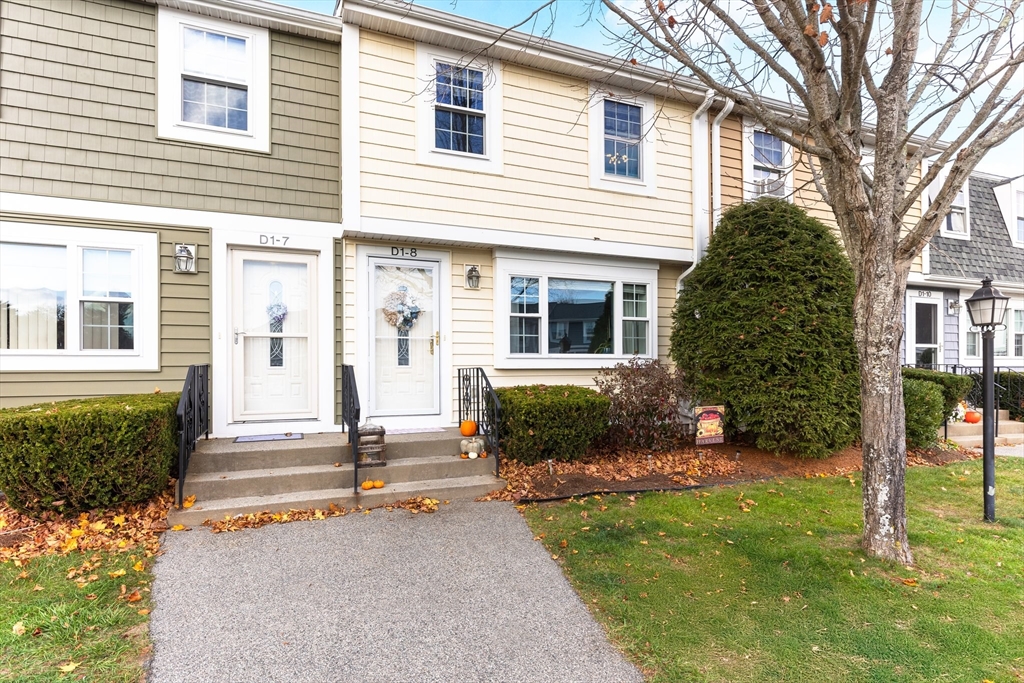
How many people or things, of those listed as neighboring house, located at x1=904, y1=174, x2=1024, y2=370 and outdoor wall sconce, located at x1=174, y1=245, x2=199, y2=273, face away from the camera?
0

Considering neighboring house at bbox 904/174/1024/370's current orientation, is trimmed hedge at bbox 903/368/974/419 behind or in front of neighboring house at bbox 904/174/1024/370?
in front

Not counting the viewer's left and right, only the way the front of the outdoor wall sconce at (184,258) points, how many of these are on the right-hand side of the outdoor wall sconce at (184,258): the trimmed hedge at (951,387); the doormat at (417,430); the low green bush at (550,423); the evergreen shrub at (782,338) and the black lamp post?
0

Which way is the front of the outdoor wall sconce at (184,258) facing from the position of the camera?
facing the viewer and to the left of the viewer

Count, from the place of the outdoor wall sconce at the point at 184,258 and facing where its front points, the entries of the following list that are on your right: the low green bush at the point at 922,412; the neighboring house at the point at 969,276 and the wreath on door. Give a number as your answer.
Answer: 0

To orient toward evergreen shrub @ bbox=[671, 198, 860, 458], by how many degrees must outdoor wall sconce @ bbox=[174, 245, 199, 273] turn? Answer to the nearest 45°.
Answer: approximately 90° to its left

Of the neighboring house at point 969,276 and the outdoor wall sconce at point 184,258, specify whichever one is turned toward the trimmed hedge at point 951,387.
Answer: the neighboring house

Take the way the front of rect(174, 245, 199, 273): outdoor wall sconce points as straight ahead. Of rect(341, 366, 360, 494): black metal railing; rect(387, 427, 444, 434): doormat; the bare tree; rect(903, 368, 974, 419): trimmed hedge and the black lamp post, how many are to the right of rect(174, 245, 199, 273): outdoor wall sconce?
0

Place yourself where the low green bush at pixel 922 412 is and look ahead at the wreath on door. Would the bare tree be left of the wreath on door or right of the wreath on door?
left

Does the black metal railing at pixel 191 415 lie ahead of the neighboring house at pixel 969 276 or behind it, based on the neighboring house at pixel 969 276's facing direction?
ahead

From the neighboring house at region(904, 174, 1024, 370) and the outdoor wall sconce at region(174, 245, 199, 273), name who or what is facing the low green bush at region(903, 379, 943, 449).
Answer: the neighboring house

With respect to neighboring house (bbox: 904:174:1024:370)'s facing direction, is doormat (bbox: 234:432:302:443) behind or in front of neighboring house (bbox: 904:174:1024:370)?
in front

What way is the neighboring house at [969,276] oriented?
toward the camera

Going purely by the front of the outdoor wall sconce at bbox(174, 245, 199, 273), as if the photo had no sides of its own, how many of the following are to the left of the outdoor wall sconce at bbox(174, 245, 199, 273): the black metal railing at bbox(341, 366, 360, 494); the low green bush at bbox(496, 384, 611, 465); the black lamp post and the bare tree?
4

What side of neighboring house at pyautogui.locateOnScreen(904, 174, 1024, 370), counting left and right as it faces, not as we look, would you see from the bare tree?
front

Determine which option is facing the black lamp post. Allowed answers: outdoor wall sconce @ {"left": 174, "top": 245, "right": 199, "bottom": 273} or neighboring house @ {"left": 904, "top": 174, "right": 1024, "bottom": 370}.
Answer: the neighboring house

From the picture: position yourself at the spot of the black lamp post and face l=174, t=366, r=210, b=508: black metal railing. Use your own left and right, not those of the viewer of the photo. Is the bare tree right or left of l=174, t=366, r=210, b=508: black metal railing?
left
